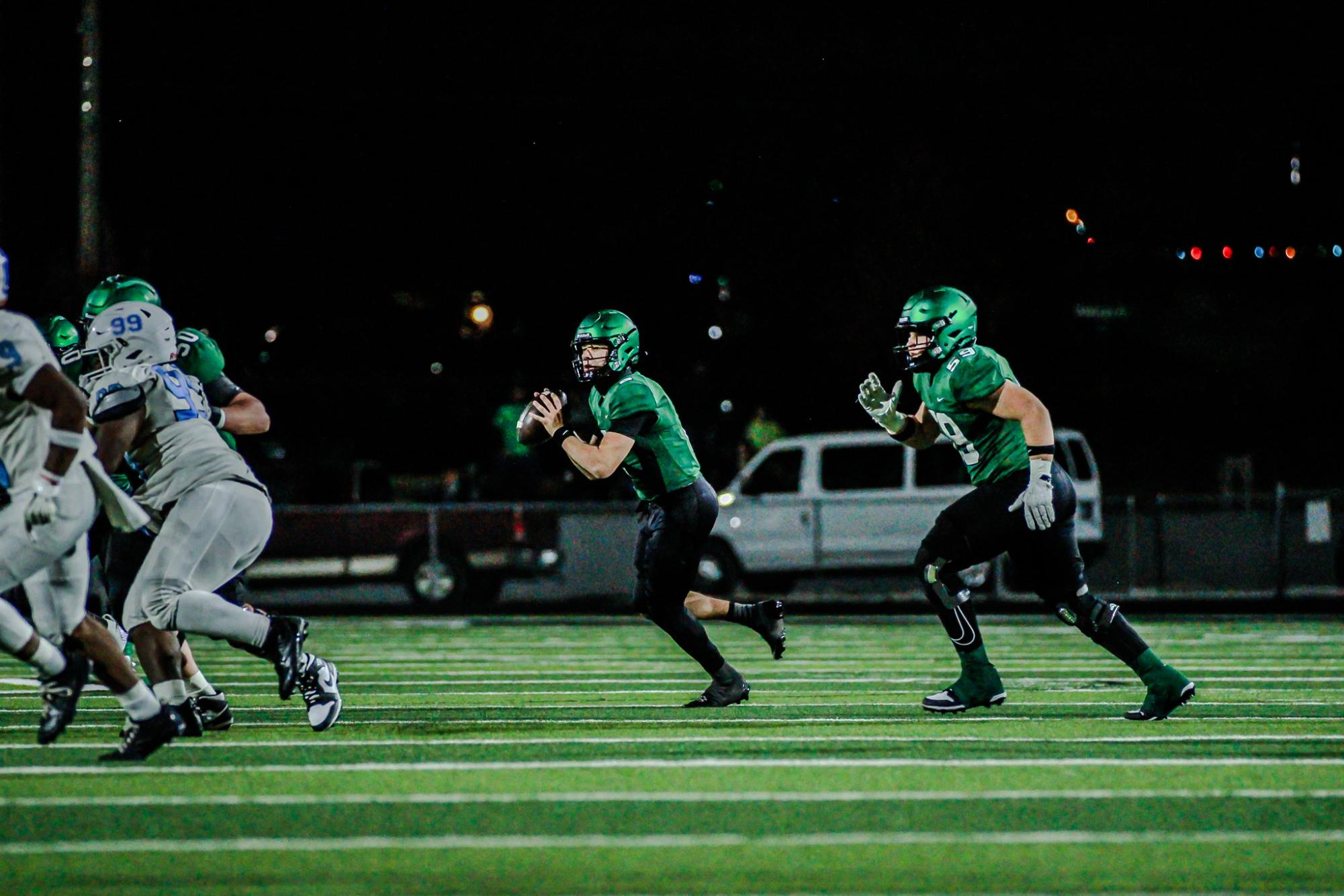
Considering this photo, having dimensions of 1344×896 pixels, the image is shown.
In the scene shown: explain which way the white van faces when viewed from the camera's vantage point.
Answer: facing to the left of the viewer

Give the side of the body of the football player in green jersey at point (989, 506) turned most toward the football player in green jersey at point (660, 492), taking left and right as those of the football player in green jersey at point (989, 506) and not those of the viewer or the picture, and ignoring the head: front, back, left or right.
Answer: front

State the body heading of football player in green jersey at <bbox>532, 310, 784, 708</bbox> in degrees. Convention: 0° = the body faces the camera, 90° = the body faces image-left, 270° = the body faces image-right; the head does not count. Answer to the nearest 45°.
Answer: approximately 90°

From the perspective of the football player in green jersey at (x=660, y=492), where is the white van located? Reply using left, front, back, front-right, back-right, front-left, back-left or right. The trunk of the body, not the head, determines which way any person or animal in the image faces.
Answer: right

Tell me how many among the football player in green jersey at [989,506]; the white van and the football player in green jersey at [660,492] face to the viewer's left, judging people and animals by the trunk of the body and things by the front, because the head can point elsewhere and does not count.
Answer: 3

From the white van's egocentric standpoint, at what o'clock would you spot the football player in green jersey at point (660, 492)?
The football player in green jersey is roughly at 9 o'clock from the white van.

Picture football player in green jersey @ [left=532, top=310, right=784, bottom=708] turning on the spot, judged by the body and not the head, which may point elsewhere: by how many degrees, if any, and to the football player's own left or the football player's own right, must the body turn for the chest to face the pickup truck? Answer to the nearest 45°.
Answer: approximately 90° to the football player's own right

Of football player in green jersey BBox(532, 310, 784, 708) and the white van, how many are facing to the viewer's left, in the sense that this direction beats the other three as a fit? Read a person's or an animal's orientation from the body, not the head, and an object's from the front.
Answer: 2

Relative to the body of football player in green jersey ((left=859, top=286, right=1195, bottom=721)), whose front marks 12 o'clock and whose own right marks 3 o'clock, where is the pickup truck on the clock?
The pickup truck is roughly at 2 o'clock from the football player in green jersey.

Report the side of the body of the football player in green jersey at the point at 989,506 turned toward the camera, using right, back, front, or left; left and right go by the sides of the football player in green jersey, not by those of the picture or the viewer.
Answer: left
